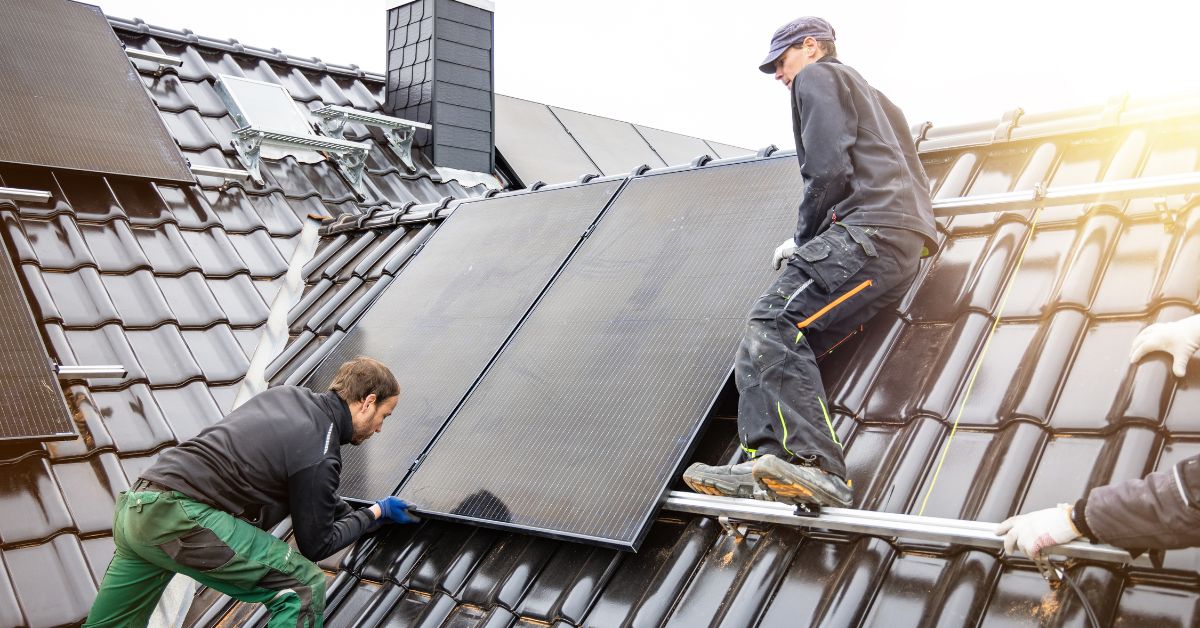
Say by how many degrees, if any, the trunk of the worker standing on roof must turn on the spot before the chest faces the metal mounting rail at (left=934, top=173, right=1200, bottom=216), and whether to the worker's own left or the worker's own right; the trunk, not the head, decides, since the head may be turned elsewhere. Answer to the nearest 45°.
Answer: approximately 180°

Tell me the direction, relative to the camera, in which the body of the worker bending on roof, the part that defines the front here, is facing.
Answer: to the viewer's right

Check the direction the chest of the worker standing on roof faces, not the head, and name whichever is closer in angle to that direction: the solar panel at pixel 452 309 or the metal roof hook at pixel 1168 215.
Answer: the solar panel

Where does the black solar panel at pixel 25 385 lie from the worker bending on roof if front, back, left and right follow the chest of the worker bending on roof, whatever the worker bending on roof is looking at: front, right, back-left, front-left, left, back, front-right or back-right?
back-left

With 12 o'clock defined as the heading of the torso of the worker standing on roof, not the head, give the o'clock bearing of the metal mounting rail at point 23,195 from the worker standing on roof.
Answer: The metal mounting rail is roughly at 1 o'clock from the worker standing on roof.

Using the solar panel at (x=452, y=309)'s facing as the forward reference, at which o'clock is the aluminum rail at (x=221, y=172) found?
The aluminum rail is roughly at 3 o'clock from the solar panel.

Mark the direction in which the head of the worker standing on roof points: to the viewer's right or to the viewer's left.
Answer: to the viewer's left

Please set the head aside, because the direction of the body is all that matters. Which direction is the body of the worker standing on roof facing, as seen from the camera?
to the viewer's left

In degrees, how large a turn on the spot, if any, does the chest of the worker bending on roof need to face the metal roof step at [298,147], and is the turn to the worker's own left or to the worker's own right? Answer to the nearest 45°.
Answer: approximately 90° to the worker's own left

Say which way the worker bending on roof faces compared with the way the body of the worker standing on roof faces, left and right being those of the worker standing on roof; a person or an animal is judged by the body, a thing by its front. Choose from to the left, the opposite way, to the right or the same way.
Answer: the opposite way

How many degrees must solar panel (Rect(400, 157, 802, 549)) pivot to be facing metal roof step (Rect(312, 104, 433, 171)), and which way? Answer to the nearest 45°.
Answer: approximately 90° to its right

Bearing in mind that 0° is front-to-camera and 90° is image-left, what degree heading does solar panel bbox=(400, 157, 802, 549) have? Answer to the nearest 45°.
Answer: approximately 45°

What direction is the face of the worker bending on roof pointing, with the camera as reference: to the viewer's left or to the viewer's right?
to the viewer's right

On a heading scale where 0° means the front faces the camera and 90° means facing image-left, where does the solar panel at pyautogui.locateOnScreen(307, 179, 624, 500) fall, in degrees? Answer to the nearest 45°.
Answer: approximately 45°
